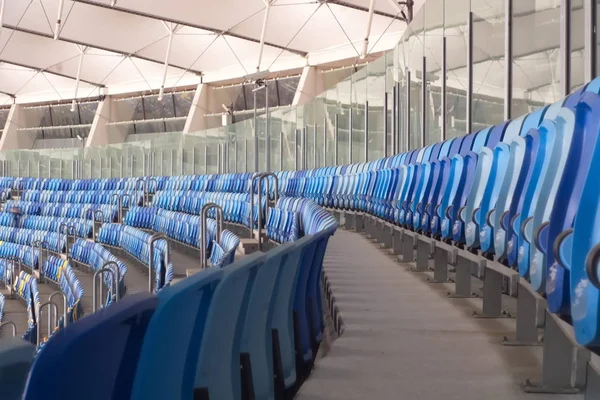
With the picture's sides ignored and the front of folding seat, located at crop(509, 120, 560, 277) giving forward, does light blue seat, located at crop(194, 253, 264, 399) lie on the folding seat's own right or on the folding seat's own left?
on the folding seat's own left

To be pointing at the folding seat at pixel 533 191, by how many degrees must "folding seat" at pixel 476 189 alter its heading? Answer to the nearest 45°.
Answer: approximately 90° to its left

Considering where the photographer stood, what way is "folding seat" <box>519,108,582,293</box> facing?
facing to the left of the viewer

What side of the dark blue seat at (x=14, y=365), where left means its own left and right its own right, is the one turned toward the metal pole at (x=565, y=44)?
right

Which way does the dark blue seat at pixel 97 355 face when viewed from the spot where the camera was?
facing away from the viewer and to the left of the viewer

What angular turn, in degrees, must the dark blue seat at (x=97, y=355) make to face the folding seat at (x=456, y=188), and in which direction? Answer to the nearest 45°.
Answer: approximately 90° to its right

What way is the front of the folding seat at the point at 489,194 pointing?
to the viewer's left

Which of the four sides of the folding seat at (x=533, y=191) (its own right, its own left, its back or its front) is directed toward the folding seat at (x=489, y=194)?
right

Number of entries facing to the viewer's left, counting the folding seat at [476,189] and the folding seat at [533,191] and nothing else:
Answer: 2

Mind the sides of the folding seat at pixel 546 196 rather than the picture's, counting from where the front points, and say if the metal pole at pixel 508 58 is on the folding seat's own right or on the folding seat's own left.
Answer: on the folding seat's own right

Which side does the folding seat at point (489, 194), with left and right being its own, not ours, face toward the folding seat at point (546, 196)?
left
